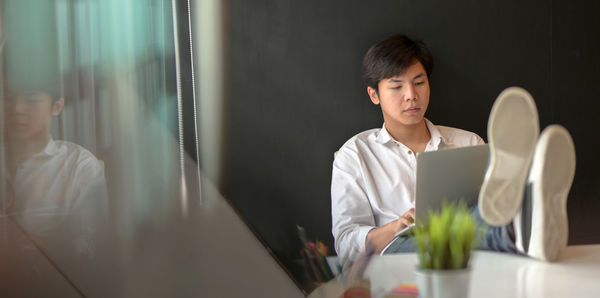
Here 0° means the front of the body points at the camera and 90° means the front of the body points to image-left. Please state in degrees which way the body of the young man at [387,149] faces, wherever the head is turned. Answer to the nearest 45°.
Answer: approximately 315°

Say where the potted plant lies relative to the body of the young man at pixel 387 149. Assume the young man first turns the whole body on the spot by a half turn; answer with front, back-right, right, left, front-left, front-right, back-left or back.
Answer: back-left
